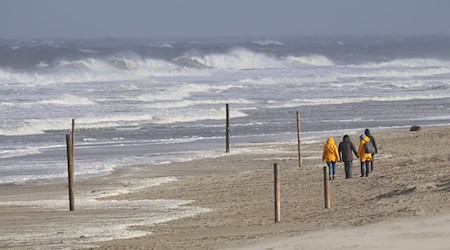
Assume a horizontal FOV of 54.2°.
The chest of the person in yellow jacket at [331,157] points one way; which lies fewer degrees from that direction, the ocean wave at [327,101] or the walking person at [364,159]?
the ocean wave

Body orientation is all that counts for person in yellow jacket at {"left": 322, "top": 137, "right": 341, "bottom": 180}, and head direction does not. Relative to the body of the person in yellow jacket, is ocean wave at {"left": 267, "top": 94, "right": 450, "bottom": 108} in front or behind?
in front

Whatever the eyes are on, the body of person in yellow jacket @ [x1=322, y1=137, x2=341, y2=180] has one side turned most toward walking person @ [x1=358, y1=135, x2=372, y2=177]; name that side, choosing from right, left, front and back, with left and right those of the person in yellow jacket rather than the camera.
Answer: right

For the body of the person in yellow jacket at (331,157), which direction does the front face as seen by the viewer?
away from the camera
